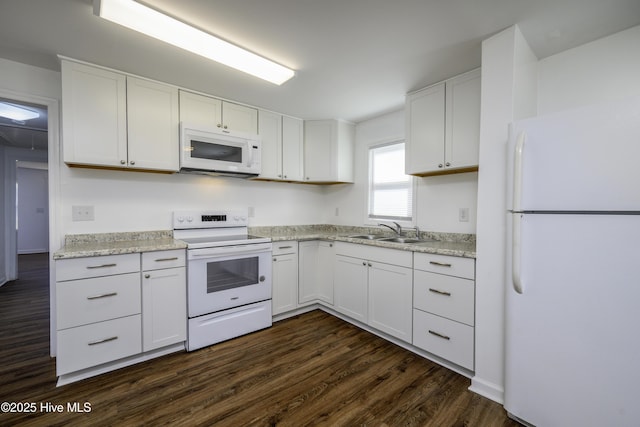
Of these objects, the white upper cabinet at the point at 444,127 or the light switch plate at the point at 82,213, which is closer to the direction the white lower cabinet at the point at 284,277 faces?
the white upper cabinet

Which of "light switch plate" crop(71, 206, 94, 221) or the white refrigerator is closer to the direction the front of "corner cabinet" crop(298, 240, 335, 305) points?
the white refrigerator

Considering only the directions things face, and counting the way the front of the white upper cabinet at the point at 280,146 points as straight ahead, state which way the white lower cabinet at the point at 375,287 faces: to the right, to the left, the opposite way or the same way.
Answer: to the right

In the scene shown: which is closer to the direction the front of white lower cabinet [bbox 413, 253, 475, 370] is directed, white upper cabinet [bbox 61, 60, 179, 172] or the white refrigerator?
the white upper cabinet

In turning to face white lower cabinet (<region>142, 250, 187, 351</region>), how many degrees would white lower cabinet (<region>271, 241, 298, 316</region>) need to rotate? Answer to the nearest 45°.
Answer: approximately 90° to its right

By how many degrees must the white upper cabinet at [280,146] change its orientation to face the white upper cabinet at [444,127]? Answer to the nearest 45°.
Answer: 0° — it already faces it

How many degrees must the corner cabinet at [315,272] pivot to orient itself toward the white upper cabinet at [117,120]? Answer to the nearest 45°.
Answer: approximately 45° to its right

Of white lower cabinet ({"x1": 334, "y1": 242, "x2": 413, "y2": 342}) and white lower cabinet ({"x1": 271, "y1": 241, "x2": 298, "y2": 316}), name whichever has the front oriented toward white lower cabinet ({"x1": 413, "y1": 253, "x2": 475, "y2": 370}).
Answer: white lower cabinet ({"x1": 271, "y1": 241, "x2": 298, "y2": 316})
